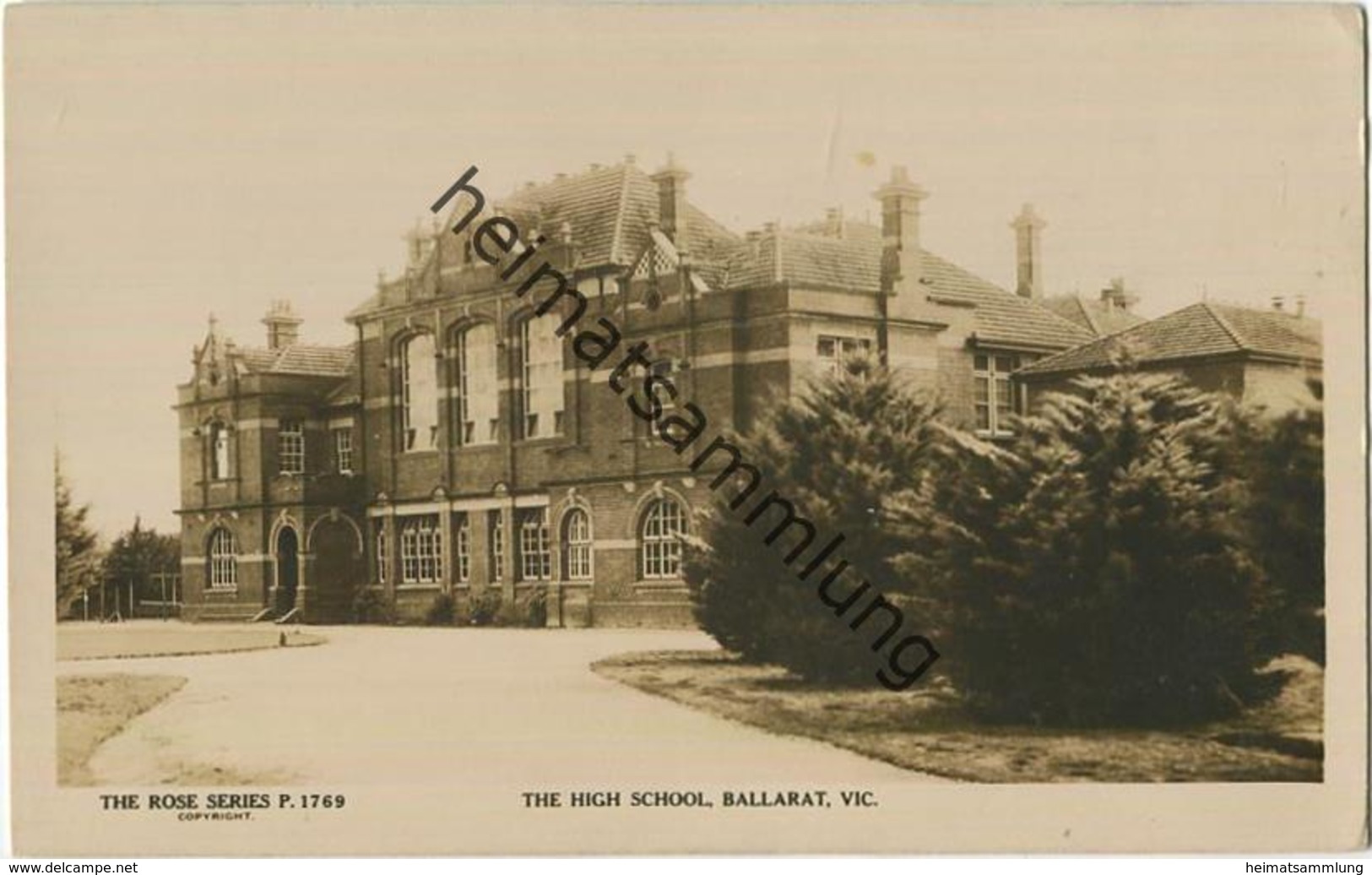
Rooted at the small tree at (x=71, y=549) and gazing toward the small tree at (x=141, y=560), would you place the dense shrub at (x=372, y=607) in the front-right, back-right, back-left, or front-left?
front-right
